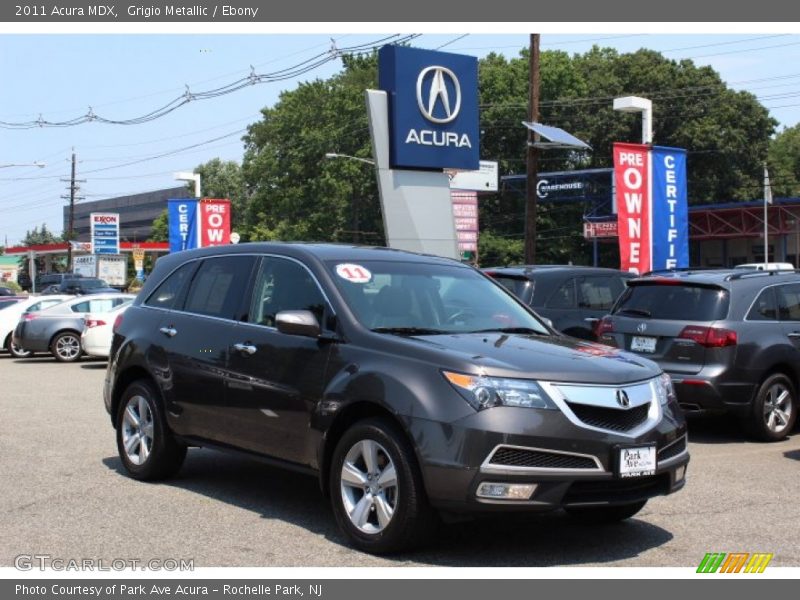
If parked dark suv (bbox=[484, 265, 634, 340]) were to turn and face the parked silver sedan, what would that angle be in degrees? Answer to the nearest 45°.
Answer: approximately 90° to its left

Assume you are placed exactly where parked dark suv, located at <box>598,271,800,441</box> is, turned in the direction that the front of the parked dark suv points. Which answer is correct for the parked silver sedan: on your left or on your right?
on your left

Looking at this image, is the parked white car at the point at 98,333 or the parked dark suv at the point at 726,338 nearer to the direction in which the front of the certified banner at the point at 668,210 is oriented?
the parked dark suv

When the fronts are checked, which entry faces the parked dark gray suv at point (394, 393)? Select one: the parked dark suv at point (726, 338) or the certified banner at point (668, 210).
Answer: the certified banner

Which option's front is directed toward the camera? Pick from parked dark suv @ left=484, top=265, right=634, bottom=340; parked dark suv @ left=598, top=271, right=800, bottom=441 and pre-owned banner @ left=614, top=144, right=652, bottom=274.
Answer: the pre-owned banner

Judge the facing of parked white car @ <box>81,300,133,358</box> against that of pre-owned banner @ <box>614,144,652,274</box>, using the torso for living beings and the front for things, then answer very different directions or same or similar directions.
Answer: very different directions

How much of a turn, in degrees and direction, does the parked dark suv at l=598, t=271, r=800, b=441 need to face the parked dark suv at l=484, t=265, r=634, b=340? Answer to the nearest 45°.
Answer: approximately 90° to its left

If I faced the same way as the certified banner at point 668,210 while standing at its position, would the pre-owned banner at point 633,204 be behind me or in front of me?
in front

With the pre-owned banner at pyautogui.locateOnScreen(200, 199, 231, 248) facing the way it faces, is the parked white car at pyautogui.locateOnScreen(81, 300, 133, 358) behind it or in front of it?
in front

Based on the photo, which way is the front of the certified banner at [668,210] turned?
toward the camera

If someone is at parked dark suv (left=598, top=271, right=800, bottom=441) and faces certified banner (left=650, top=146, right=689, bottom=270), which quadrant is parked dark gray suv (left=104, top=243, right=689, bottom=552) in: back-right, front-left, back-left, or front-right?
back-left

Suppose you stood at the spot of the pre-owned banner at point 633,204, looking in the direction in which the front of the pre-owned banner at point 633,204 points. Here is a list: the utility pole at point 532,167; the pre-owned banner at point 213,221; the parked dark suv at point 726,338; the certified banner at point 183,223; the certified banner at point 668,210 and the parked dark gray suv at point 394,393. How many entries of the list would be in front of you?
2

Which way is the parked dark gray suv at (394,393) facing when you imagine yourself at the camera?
facing the viewer and to the right of the viewer

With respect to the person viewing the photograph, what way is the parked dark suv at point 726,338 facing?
facing away from the viewer and to the right of the viewer

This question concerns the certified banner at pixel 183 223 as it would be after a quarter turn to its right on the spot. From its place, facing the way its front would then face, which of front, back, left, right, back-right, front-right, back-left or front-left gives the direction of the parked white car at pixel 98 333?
left

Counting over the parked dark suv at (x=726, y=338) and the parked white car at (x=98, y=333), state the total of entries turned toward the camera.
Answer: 0

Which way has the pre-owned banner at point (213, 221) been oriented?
toward the camera
